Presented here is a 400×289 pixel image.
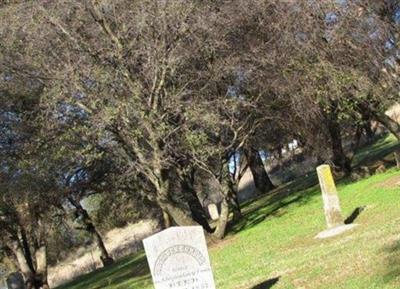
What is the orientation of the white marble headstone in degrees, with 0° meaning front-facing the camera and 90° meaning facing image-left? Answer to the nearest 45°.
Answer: approximately 0°
